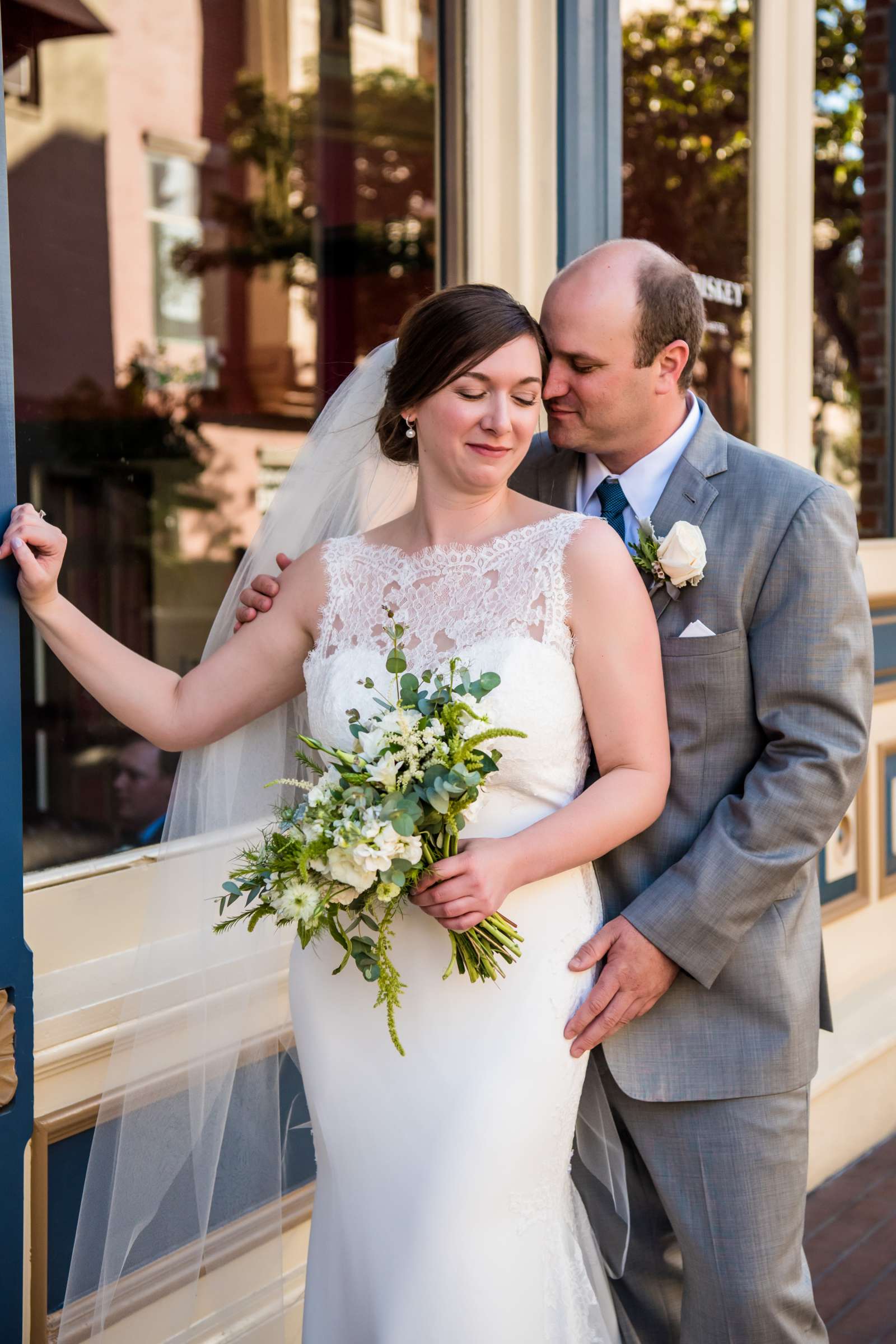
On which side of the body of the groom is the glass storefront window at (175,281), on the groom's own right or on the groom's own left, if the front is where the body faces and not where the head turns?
on the groom's own right

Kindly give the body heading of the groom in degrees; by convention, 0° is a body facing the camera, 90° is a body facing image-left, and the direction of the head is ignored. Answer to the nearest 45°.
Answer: approximately 45°

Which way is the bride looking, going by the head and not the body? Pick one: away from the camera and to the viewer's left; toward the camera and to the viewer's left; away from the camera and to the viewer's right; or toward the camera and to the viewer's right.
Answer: toward the camera and to the viewer's right
